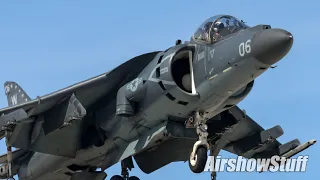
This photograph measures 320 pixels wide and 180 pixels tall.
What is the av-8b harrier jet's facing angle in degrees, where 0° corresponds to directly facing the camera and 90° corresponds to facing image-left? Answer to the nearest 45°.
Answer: approximately 315°
